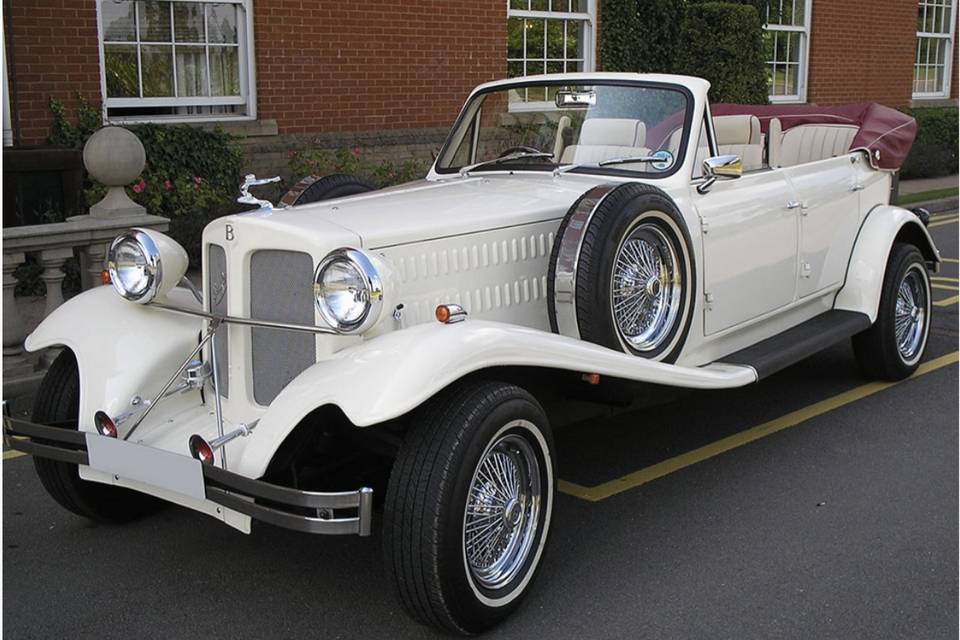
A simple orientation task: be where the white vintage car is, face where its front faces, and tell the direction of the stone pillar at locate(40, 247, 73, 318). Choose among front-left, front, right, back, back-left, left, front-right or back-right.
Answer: right

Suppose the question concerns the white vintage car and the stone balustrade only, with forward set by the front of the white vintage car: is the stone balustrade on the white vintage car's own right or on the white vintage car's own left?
on the white vintage car's own right

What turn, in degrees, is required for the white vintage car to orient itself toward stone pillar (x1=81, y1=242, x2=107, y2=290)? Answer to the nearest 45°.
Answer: approximately 90° to its right

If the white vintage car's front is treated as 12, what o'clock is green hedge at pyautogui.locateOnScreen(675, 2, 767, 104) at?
The green hedge is roughly at 5 o'clock from the white vintage car.

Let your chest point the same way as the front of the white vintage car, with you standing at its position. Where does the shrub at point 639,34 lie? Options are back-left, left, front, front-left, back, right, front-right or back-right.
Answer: back-right

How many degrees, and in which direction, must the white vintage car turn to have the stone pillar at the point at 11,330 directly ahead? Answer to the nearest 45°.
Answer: approximately 90° to its right

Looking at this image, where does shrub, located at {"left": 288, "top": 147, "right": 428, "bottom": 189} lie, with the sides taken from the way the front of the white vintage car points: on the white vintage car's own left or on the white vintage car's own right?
on the white vintage car's own right
